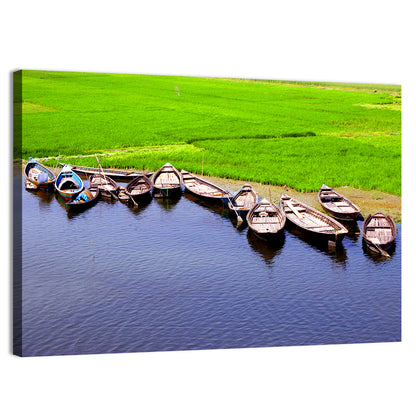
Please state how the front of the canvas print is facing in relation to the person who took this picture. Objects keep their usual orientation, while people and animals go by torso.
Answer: facing the viewer and to the right of the viewer
